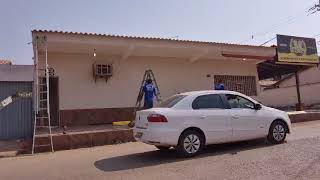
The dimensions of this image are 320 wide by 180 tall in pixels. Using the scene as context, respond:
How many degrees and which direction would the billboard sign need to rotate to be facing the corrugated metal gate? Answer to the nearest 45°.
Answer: approximately 45° to its right

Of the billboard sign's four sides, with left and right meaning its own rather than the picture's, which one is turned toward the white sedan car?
front

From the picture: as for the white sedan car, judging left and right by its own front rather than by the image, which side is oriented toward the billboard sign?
front

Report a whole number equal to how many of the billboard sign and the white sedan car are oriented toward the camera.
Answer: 1

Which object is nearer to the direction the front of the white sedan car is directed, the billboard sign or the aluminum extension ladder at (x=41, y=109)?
the billboard sign

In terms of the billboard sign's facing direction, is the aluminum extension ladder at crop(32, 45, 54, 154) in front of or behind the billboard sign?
in front

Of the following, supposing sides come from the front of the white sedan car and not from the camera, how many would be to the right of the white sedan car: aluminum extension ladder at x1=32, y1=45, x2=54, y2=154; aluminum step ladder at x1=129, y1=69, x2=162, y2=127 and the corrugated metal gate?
0

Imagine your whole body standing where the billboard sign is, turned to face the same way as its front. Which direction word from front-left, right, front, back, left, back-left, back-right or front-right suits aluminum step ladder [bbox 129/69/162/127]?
front-right

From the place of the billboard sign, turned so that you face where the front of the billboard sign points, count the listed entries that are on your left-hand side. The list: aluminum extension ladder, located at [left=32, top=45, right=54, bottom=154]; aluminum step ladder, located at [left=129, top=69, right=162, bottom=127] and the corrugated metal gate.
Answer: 0

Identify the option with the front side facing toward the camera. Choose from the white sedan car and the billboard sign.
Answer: the billboard sign

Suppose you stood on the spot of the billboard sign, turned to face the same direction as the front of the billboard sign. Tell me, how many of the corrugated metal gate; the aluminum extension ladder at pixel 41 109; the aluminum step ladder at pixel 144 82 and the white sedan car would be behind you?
0

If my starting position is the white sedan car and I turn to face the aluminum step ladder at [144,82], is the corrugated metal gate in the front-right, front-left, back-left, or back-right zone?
front-left

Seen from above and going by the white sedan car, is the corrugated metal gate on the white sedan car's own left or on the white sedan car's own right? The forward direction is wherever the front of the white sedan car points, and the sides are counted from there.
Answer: on the white sedan car's own left

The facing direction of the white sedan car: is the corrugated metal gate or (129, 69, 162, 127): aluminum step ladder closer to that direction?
the aluminum step ladder

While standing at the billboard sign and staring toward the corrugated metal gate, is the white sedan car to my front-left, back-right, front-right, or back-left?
front-left

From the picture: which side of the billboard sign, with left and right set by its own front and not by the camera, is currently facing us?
front

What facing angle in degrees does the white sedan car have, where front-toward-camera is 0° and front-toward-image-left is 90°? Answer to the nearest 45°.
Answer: approximately 225°
